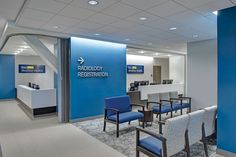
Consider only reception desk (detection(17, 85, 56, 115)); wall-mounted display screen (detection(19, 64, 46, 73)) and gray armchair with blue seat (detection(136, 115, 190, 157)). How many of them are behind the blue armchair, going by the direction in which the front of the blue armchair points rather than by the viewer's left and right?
2

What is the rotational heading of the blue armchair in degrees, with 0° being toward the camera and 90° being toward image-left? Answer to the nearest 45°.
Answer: approximately 315°

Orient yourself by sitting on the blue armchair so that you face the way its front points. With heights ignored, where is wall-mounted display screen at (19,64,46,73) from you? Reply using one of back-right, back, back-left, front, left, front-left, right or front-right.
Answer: back

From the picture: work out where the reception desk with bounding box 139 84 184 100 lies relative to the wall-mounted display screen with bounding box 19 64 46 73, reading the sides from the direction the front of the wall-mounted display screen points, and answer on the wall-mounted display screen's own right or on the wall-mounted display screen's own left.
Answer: on the wall-mounted display screen's own left

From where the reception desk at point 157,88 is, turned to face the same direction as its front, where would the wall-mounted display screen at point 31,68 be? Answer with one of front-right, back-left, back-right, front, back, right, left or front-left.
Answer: right

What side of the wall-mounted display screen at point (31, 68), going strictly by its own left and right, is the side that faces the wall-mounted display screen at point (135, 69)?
left

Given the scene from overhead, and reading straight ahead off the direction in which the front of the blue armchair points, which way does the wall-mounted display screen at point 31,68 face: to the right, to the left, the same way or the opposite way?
the same way

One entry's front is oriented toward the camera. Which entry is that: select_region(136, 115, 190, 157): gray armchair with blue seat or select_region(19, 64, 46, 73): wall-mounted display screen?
the wall-mounted display screen

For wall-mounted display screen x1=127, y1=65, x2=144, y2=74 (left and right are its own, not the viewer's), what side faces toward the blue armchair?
front

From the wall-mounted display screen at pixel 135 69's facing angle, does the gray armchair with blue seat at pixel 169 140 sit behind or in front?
in front

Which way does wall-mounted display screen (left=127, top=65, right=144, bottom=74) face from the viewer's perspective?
toward the camera

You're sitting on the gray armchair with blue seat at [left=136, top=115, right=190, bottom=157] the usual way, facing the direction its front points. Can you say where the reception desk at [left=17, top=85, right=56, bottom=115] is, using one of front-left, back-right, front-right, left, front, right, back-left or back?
front

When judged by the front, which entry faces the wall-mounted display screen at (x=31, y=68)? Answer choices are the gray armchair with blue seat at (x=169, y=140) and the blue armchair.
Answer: the gray armchair with blue seat

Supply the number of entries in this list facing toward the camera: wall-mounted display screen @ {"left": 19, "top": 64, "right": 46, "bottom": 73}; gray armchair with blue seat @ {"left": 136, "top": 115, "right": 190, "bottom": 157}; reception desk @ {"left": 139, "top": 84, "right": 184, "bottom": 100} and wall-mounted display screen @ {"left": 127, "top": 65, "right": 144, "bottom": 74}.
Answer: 3

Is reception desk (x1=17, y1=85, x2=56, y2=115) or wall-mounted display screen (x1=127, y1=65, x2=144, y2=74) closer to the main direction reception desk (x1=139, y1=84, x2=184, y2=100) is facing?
the reception desk

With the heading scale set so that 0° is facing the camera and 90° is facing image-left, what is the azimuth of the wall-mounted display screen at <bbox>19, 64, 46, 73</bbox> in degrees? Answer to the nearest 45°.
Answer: approximately 0°

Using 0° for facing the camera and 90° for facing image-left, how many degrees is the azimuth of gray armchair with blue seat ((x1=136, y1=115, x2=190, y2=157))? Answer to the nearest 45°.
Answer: approximately 135°

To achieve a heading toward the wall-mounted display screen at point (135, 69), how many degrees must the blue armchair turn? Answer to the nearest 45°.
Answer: approximately 135° to its left

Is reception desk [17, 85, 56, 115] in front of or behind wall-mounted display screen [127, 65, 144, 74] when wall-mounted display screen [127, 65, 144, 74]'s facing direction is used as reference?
in front
